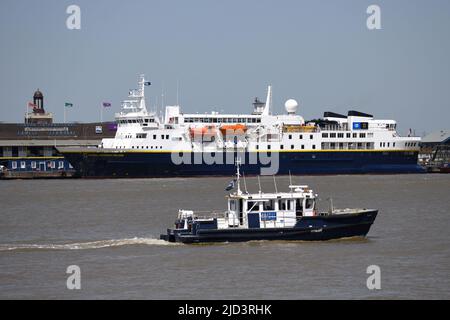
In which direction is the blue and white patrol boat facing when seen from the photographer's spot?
facing to the right of the viewer
